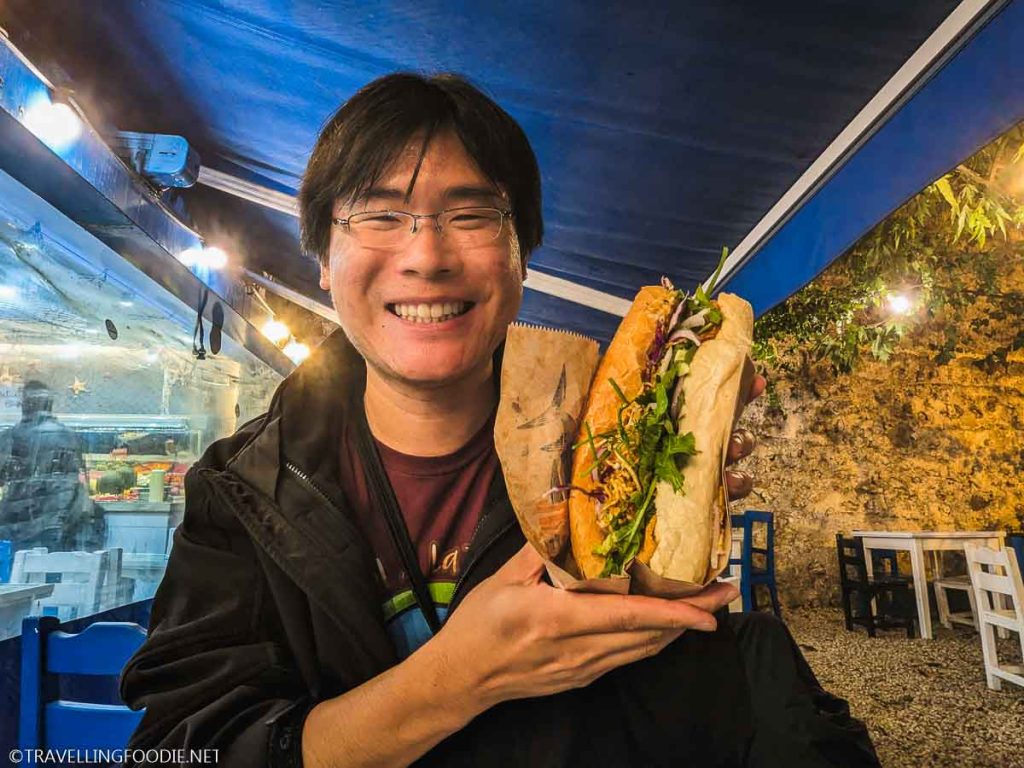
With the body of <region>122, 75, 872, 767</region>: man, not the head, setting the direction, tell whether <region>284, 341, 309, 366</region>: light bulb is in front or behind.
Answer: behind

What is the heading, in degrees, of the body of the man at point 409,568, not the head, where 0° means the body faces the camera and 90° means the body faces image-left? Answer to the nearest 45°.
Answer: approximately 0°

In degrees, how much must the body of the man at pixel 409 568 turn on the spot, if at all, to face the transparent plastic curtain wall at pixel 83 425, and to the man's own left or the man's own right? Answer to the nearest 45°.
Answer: approximately 135° to the man's own right

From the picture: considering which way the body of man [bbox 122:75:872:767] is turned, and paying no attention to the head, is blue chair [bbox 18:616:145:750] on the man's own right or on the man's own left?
on the man's own right

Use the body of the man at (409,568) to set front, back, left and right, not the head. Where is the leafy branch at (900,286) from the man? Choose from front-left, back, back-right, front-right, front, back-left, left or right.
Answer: back-left

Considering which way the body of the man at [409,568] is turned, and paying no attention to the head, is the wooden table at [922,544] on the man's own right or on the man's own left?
on the man's own left

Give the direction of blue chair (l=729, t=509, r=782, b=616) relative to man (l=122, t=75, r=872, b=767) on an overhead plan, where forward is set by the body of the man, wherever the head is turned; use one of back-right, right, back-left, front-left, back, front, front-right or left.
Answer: back-left

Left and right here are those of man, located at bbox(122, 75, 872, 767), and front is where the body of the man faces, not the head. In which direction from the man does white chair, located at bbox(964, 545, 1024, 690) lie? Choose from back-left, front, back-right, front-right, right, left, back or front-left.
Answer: back-left

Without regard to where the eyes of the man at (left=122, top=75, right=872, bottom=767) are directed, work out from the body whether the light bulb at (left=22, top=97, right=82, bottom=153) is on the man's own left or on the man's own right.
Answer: on the man's own right
